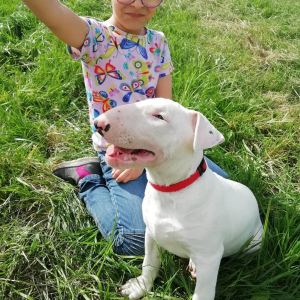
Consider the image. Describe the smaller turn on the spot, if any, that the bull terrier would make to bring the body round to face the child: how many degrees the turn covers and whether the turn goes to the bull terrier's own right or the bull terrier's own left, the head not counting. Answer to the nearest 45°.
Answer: approximately 90° to the bull terrier's own right
